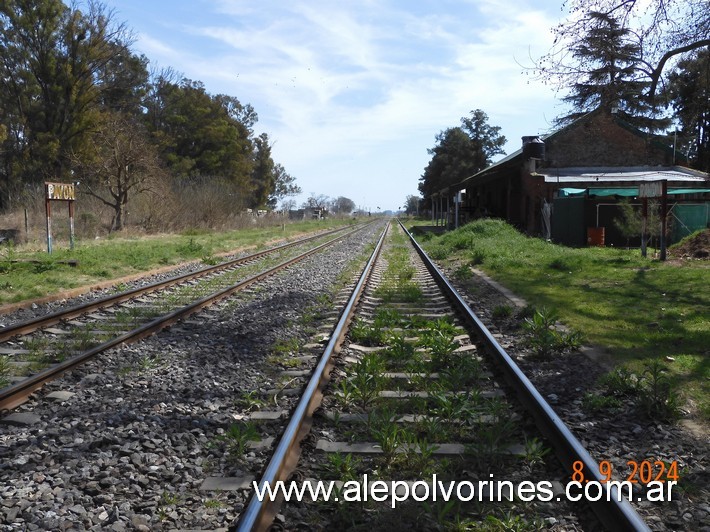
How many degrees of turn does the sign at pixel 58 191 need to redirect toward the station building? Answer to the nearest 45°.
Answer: approximately 90° to its left

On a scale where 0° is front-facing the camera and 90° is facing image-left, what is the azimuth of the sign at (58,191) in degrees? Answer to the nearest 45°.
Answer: approximately 0°

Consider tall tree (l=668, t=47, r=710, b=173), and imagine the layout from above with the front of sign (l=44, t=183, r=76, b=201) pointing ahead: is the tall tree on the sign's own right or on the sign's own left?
on the sign's own left

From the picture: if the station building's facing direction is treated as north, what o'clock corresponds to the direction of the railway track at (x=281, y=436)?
The railway track is roughly at 9 o'clock from the station building.

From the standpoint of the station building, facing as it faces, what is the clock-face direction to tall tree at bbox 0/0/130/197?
The tall tree is roughly at 12 o'clock from the station building.

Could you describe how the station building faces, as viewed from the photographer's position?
facing to the left of the viewer

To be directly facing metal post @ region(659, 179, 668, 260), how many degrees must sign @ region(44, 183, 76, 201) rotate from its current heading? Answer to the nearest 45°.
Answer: approximately 45° to its left

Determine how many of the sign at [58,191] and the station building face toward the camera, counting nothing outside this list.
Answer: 1

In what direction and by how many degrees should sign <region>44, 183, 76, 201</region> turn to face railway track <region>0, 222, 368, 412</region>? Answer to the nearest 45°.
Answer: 0° — it already faces it

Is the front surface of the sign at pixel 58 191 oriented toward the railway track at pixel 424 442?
yes

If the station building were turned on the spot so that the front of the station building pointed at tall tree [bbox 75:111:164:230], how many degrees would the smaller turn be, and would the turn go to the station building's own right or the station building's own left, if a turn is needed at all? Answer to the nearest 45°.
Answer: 0° — it already faces it

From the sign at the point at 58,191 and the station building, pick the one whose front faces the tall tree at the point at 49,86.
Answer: the station building
